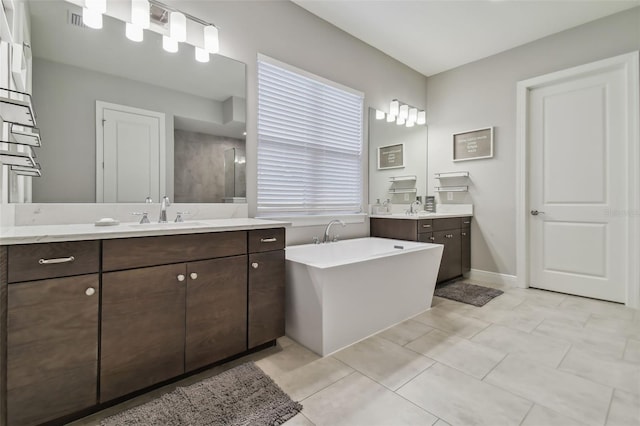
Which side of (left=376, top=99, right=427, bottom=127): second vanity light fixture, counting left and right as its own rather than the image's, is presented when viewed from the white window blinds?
right

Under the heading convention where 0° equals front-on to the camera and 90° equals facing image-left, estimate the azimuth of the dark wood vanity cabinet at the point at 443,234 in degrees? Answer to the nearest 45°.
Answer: approximately 315°

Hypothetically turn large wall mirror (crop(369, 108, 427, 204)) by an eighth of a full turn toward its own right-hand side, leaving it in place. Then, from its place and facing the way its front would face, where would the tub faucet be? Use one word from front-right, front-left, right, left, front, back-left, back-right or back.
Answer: front-right

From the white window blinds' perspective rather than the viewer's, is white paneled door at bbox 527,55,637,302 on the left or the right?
on its left
